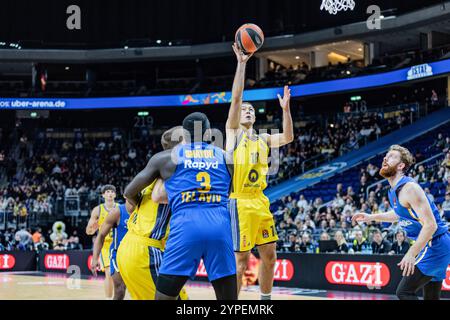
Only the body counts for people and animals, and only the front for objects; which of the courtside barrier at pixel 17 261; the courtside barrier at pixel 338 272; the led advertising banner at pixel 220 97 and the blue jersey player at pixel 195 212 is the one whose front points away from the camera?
the blue jersey player

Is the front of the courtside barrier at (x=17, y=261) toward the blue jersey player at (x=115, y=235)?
yes

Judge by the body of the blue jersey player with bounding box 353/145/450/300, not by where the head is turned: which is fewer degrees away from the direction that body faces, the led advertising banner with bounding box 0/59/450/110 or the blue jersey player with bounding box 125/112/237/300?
the blue jersey player

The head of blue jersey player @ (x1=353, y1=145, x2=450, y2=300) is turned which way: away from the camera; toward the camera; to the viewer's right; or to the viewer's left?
to the viewer's left

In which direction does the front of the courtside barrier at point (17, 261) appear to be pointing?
toward the camera

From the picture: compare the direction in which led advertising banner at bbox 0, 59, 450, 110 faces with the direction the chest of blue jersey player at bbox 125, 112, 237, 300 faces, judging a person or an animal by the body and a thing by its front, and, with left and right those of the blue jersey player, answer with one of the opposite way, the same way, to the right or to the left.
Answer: the opposite way

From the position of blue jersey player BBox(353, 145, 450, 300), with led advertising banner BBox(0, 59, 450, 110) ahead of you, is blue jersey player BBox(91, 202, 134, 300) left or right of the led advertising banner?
left

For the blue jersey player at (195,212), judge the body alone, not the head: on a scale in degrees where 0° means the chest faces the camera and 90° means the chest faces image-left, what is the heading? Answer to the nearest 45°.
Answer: approximately 180°

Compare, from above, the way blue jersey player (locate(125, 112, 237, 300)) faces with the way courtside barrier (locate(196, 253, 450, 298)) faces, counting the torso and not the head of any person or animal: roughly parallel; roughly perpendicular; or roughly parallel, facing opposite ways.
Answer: roughly parallel, facing opposite ways

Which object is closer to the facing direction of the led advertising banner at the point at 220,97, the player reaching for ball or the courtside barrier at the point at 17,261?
the player reaching for ball

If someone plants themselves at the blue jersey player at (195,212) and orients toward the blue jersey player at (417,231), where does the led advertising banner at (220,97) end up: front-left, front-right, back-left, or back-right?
front-left

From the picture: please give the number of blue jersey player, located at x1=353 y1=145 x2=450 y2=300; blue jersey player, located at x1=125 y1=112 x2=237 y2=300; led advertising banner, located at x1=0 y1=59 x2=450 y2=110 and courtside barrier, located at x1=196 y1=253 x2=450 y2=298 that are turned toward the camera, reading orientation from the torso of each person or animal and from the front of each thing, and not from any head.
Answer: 2

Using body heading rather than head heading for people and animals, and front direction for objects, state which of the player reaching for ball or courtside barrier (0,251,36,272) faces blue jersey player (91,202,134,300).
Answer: the courtside barrier

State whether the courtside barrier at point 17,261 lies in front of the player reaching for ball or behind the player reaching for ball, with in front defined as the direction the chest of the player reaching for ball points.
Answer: behind

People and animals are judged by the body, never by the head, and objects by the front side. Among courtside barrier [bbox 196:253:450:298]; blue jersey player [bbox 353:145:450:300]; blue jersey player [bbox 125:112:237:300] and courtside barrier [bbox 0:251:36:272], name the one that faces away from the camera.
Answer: blue jersey player [bbox 125:112:237:300]

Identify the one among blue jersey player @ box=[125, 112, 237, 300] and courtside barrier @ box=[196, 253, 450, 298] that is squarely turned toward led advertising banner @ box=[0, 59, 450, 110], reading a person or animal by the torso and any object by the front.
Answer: the blue jersey player

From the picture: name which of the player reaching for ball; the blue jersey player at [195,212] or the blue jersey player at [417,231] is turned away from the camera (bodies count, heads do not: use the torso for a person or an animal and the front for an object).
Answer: the blue jersey player at [195,212]

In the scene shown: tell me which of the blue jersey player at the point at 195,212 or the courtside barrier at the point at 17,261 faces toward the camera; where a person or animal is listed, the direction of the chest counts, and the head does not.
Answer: the courtside barrier

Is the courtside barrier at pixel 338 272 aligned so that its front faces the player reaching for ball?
yes

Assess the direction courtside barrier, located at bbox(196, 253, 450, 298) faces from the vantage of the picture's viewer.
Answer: facing the viewer
